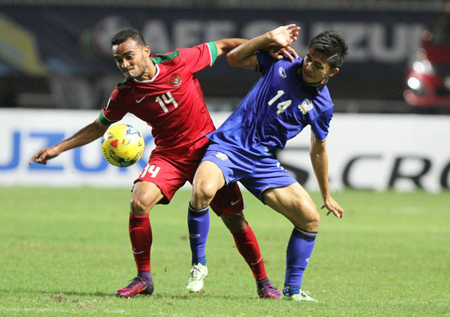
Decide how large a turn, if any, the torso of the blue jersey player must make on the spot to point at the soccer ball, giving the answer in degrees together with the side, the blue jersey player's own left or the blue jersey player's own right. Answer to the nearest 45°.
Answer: approximately 90° to the blue jersey player's own right

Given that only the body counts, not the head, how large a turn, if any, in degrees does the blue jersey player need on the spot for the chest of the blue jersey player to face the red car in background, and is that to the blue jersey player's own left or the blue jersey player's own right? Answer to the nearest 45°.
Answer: approximately 180°

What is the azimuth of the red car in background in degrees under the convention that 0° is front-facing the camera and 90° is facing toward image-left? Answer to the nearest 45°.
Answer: approximately 45°

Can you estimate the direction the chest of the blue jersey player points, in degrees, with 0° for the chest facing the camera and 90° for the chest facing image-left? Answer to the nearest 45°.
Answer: approximately 0°

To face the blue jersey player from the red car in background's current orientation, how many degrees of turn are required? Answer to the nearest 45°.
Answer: approximately 45° to its left
